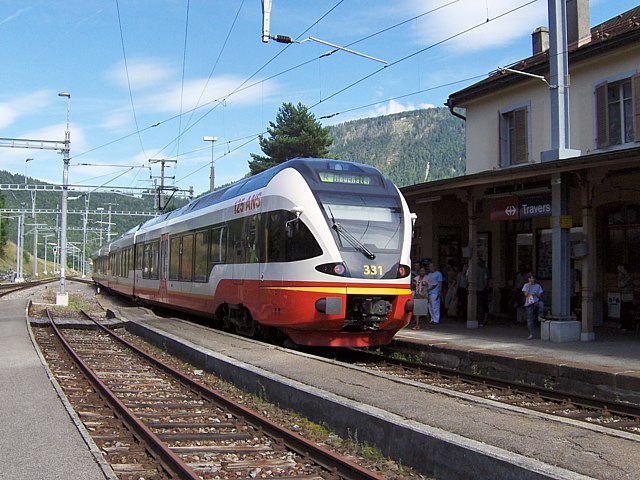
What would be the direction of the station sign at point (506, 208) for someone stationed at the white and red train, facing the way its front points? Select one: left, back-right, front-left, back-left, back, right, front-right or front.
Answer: left

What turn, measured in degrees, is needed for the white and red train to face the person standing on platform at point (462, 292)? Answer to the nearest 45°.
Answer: approximately 90° to its left

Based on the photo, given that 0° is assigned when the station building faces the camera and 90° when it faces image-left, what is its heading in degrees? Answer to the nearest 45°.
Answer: approximately 45°

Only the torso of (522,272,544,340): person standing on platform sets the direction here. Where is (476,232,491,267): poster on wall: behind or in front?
behind

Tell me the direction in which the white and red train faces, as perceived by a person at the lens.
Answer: facing the viewer and to the right of the viewer

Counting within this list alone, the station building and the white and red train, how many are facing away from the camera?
0

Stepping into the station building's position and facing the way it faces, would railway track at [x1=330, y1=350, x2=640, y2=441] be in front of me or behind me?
in front

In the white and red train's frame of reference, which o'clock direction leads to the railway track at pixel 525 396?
The railway track is roughly at 12 o'clock from the white and red train.

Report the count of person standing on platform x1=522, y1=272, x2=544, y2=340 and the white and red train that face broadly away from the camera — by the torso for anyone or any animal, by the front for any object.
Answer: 0

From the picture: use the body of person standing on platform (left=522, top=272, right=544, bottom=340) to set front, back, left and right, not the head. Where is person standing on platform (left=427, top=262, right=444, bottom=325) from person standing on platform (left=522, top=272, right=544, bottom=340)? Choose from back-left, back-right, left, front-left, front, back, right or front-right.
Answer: back-right

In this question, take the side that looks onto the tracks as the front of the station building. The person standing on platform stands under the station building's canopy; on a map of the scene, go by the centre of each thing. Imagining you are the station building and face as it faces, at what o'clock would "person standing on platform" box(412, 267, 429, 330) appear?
The person standing on platform is roughly at 1 o'clock from the station building.

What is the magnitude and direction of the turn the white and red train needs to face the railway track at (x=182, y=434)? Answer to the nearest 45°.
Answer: approximately 90° to its right

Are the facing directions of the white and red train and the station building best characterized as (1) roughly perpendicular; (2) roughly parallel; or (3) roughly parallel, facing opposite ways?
roughly perpendicular

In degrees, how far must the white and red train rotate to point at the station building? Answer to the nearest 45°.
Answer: approximately 90° to its left

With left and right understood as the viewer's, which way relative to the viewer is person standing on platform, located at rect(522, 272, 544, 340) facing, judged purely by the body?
facing the viewer

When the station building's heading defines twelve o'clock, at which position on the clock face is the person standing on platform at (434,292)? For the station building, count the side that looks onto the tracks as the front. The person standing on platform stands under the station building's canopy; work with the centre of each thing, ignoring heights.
The person standing on platform is roughly at 1 o'clock from the station building.

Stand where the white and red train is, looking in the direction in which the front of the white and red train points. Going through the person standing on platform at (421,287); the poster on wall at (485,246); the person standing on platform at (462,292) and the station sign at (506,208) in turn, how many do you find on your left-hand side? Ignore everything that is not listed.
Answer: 4

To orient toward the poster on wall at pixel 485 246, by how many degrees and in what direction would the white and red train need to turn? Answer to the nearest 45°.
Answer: approximately 90° to its left

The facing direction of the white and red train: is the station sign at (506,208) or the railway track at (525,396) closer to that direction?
the railway track
